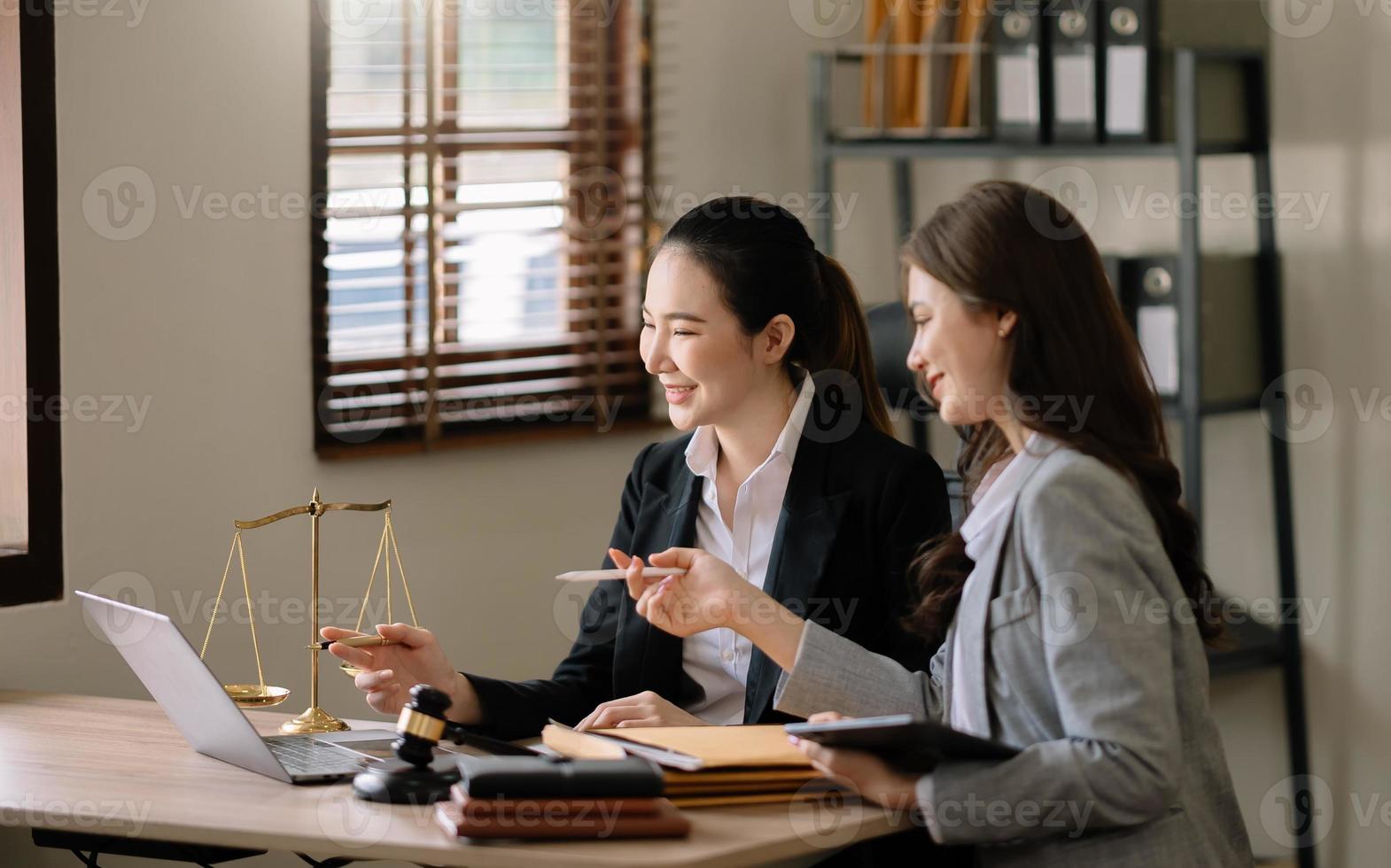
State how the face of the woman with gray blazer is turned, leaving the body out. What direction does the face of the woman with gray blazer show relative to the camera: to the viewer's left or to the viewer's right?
to the viewer's left

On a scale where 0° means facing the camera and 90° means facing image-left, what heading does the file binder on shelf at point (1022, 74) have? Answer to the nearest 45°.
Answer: approximately 0°

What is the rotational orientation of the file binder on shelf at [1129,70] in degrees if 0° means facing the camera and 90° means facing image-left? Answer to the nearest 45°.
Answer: approximately 0°

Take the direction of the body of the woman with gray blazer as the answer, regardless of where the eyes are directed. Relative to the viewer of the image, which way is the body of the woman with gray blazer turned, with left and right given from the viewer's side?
facing to the left of the viewer
